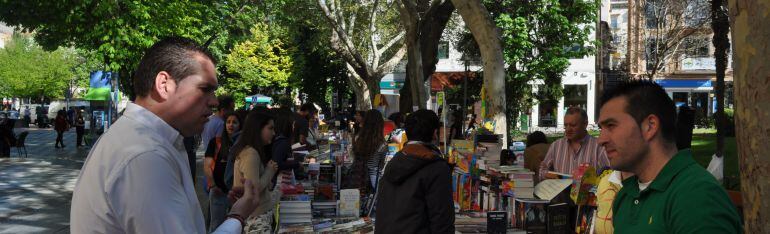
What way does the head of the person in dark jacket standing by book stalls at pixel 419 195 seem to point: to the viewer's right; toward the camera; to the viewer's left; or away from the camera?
away from the camera

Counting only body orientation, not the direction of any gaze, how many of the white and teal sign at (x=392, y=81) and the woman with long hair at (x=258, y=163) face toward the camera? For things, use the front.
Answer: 1

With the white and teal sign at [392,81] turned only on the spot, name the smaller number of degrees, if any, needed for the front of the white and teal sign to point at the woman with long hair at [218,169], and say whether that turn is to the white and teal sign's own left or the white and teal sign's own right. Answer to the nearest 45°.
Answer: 0° — it already faces them

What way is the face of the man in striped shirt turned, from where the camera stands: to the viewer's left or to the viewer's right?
to the viewer's left

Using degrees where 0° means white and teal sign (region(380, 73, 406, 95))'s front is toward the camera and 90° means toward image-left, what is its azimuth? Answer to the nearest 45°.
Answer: approximately 0°

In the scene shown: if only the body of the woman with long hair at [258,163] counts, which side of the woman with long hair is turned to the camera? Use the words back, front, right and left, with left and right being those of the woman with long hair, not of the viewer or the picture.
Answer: right

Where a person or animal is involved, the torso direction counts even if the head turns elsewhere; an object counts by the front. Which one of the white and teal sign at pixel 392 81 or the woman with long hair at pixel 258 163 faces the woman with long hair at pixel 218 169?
the white and teal sign

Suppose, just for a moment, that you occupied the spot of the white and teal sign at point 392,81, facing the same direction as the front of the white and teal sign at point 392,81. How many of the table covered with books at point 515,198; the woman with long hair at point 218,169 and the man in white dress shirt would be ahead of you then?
3

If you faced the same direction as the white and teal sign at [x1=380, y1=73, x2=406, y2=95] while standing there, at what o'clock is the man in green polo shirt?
The man in green polo shirt is roughly at 12 o'clock from the white and teal sign.

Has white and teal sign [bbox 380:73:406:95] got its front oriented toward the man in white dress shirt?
yes

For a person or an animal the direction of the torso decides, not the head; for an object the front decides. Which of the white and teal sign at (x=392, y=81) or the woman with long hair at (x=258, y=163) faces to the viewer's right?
the woman with long hair
